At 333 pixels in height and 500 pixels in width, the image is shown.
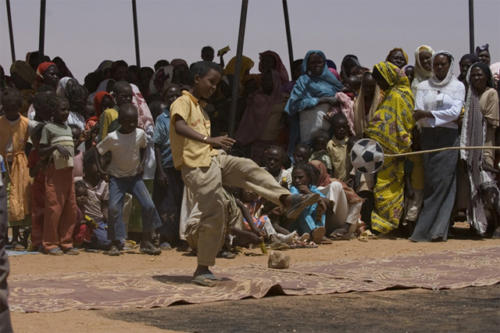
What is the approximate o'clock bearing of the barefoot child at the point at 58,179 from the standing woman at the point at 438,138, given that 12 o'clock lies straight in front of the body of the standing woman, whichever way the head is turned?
The barefoot child is roughly at 2 o'clock from the standing woman.

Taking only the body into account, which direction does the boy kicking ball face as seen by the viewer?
to the viewer's right

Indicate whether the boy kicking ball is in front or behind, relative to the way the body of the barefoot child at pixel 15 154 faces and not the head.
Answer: in front

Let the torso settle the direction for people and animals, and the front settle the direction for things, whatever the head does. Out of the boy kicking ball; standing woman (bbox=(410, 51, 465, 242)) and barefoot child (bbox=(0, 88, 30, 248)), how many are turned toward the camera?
2

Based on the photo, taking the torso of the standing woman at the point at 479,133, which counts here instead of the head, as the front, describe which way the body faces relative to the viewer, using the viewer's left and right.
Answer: facing the viewer and to the left of the viewer

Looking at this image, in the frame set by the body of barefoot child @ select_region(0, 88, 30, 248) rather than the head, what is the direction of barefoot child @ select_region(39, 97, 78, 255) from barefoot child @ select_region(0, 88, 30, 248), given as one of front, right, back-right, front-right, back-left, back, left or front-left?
front-left

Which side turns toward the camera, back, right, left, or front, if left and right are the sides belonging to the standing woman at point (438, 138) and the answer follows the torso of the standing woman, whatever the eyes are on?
front
